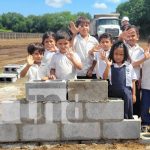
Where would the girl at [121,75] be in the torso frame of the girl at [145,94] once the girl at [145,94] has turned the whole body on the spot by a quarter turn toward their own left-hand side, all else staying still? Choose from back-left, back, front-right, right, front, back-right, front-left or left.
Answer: back-right

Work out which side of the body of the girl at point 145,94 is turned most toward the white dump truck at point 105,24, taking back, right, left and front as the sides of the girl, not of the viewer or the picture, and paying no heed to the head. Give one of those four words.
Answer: back

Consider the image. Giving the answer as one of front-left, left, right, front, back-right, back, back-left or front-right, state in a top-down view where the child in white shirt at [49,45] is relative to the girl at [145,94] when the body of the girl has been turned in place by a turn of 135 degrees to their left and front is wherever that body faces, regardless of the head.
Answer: back-left

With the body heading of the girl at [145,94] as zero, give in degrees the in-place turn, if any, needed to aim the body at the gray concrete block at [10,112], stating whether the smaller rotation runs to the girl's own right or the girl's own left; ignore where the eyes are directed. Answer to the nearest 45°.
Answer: approximately 45° to the girl's own right

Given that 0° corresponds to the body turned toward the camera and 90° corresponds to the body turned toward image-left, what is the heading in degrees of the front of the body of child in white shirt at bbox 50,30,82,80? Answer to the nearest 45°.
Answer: approximately 0°

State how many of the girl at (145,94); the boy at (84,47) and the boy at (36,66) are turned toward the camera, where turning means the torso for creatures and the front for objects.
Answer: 3

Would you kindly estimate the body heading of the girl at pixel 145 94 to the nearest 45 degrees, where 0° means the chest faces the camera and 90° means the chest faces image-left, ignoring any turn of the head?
approximately 0°
